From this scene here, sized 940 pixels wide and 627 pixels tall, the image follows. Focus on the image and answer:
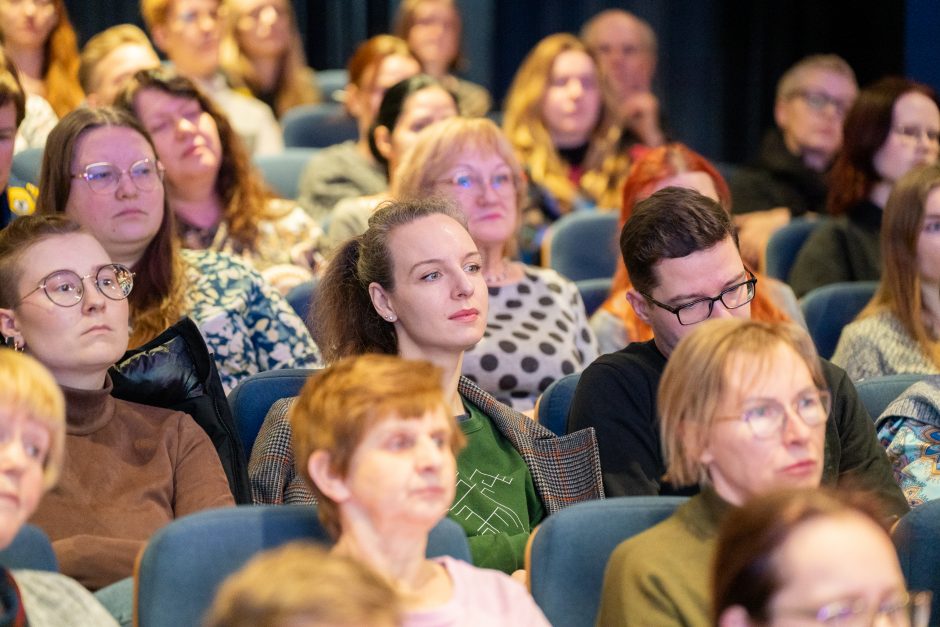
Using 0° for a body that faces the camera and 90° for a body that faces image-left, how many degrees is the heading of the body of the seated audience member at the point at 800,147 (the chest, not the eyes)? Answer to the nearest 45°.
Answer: approximately 315°

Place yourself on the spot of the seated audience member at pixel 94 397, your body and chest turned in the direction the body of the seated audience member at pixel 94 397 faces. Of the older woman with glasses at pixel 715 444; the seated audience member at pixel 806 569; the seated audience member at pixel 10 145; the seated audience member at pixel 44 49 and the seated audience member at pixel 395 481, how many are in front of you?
3

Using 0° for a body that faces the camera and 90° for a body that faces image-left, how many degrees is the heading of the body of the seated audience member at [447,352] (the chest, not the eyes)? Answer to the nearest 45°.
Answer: approximately 315°

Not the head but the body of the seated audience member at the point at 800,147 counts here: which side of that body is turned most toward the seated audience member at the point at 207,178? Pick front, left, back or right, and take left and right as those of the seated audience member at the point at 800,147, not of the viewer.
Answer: right

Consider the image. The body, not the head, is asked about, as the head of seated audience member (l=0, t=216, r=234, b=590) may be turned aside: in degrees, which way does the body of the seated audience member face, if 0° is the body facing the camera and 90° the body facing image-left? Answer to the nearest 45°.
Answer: approximately 315°

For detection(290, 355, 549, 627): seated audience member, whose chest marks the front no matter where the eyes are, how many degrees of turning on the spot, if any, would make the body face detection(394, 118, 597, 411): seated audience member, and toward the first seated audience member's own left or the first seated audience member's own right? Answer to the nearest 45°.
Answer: approximately 135° to the first seated audience member's own left

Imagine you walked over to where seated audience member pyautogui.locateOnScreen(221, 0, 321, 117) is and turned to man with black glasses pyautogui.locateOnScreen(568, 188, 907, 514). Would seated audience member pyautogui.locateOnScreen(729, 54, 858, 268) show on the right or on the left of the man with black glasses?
left

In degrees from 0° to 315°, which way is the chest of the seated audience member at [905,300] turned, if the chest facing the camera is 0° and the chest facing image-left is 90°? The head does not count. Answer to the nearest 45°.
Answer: approximately 315°
